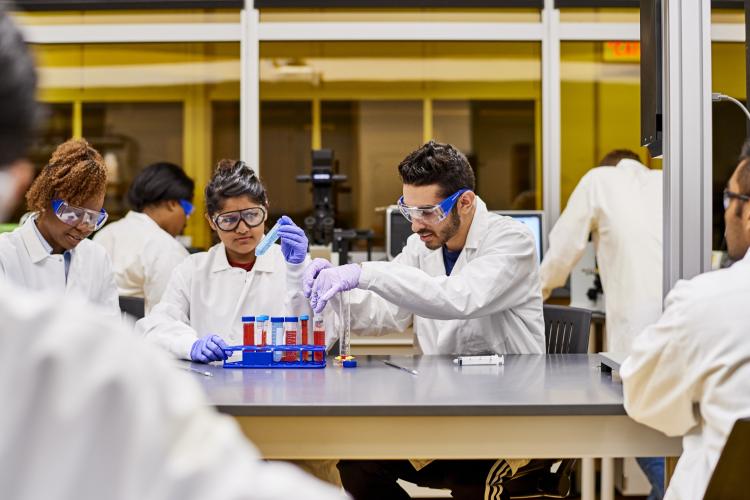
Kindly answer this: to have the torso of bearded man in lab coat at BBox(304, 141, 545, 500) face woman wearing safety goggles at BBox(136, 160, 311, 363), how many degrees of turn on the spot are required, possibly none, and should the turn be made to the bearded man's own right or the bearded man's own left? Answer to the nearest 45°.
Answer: approximately 45° to the bearded man's own right

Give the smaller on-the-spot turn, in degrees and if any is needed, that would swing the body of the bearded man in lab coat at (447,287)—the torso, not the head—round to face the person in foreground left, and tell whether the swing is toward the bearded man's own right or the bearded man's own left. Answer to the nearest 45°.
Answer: approximately 45° to the bearded man's own left

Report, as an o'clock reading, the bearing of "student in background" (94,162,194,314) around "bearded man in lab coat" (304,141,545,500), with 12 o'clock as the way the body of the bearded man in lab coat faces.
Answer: The student in background is roughly at 3 o'clock from the bearded man in lab coat.

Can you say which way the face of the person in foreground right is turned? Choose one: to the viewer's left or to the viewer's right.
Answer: to the viewer's left

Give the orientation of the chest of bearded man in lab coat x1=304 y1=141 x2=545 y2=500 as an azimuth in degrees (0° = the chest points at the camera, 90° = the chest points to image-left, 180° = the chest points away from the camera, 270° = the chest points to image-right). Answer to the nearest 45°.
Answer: approximately 45°

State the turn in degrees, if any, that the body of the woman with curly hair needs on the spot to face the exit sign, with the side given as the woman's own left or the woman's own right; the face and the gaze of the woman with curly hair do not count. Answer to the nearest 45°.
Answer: approximately 90° to the woman's own left

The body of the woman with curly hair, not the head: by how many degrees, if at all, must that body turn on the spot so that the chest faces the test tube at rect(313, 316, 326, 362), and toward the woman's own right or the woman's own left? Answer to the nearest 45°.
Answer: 0° — they already face it

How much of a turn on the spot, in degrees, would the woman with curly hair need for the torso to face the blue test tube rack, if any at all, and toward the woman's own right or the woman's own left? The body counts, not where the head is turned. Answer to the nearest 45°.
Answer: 0° — they already face it

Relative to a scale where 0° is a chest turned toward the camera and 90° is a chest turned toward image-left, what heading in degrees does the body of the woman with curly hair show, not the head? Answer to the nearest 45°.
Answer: approximately 315°

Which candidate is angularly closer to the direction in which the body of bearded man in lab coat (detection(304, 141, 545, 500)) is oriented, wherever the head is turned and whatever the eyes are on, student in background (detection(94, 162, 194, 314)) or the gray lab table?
the gray lab table
